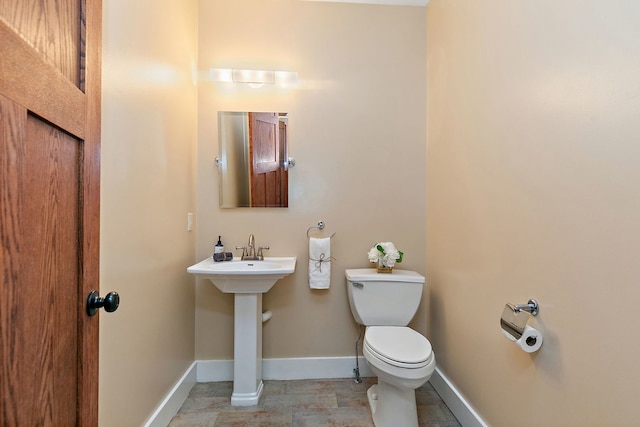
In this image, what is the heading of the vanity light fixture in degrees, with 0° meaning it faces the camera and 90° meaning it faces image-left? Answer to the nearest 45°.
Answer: approximately 0°

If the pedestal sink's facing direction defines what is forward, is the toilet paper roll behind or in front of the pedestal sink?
in front

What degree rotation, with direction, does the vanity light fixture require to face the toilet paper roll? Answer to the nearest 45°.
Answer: approximately 45° to its left

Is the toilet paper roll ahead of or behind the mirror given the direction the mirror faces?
ahead

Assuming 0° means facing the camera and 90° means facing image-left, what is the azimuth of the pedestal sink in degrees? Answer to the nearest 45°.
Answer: approximately 0°
